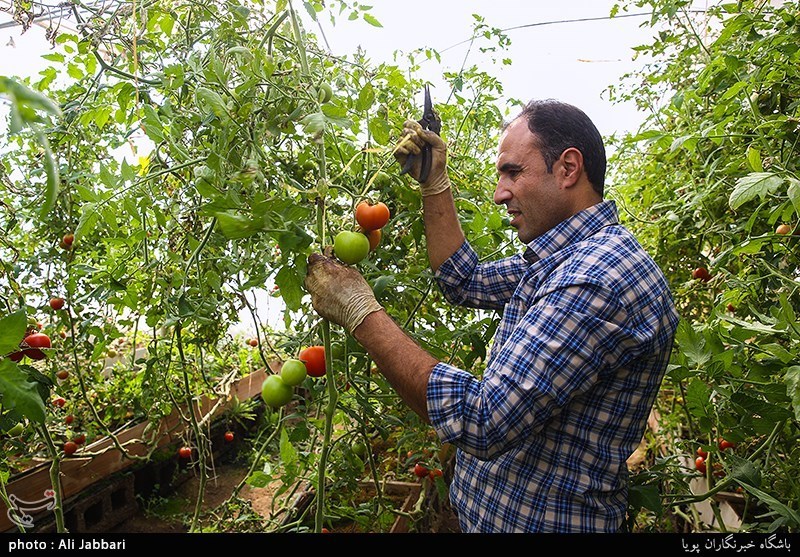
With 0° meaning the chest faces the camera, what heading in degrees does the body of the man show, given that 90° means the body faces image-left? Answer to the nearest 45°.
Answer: approximately 90°

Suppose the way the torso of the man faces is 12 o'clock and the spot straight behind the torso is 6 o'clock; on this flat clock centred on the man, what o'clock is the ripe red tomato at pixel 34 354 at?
The ripe red tomato is roughly at 12 o'clock from the man.
